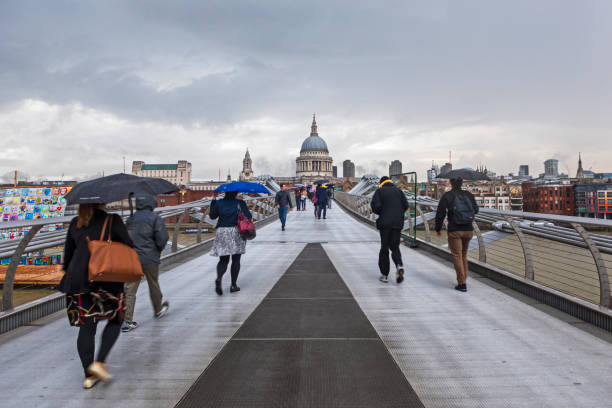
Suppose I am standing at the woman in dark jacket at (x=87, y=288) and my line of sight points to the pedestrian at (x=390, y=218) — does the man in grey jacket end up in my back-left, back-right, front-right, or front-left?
front-left

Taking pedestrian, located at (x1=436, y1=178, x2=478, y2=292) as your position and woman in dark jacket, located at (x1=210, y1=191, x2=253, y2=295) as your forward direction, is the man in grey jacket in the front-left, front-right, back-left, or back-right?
front-left

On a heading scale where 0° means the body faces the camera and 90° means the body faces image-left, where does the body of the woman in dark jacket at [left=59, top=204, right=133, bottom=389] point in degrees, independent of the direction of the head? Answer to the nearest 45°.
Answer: approximately 180°

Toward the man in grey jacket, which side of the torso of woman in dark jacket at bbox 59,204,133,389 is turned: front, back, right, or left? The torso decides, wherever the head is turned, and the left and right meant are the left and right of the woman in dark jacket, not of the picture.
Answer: front

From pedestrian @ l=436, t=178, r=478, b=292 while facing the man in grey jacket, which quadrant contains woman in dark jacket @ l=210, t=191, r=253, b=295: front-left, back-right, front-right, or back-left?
front-right

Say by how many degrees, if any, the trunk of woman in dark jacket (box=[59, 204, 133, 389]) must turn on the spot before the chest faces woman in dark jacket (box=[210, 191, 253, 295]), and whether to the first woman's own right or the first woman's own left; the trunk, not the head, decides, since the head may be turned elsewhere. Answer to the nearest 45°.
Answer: approximately 45° to the first woman's own right

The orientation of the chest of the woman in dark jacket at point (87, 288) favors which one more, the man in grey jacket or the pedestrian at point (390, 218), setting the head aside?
the man in grey jacket

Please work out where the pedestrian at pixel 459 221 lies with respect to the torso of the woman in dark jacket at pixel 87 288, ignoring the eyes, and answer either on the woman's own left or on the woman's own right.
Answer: on the woman's own right

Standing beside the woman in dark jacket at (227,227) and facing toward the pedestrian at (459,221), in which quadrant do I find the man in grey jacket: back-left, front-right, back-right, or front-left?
back-right
